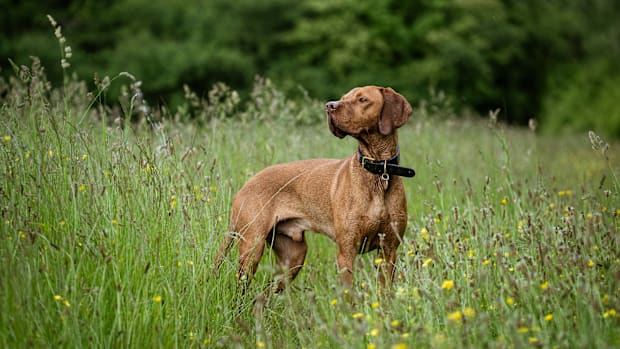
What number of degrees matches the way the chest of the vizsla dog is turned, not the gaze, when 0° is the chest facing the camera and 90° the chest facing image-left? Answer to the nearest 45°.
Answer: approximately 315°
